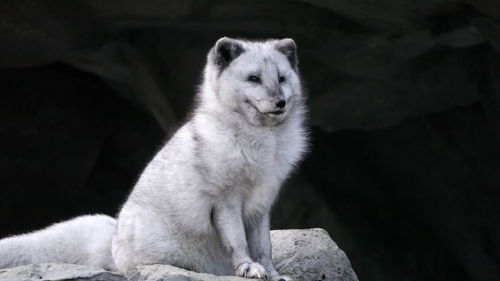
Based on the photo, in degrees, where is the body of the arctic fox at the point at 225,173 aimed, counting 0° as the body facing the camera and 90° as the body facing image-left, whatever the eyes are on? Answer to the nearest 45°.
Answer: approximately 315°
